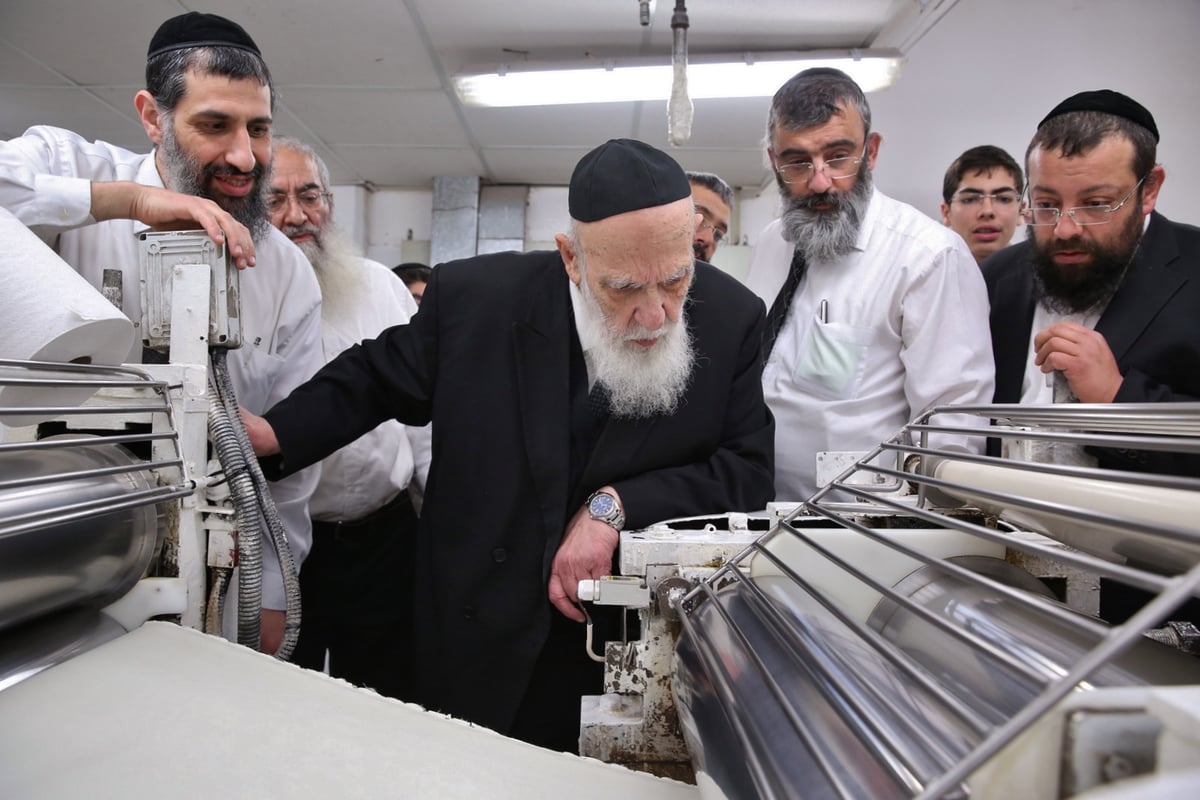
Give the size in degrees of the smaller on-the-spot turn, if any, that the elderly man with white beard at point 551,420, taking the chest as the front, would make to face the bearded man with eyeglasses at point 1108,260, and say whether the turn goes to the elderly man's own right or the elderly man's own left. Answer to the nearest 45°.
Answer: approximately 45° to the elderly man's own left

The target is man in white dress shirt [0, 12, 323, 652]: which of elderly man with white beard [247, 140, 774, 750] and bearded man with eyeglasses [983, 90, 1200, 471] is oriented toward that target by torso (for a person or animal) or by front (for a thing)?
the bearded man with eyeglasses

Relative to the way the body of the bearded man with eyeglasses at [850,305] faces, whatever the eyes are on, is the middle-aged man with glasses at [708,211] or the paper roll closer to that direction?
the paper roll

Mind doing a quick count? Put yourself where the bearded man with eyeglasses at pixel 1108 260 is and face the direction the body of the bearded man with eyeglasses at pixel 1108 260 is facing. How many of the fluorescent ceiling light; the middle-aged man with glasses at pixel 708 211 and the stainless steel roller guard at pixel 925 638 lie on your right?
2

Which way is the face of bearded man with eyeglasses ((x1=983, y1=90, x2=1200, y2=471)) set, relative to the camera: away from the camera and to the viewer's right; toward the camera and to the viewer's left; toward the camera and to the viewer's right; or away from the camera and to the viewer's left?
toward the camera and to the viewer's left

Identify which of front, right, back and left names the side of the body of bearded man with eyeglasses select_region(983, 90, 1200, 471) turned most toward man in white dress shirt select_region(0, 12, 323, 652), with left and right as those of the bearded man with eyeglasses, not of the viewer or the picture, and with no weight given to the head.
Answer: front

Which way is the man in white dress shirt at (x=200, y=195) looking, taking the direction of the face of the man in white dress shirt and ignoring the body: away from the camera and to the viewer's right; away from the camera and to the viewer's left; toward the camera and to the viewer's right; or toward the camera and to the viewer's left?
toward the camera and to the viewer's right

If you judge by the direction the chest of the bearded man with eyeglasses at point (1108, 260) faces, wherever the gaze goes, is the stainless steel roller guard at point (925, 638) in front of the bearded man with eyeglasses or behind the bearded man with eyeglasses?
in front

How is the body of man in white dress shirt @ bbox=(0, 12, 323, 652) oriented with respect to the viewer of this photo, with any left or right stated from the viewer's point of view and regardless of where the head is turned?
facing the viewer and to the right of the viewer

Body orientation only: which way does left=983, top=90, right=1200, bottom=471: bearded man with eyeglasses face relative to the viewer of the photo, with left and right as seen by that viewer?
facing the viewer and to the left of the viewer

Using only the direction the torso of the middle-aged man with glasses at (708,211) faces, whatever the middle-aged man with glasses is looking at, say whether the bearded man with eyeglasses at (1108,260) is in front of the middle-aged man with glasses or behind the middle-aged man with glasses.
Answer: in front

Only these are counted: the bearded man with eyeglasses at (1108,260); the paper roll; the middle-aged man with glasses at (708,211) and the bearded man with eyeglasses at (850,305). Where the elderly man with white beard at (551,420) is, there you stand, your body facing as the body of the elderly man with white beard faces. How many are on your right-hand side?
1

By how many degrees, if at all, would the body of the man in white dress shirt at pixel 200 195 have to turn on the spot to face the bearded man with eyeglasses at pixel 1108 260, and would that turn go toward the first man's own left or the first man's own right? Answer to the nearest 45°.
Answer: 0° — they already face them
